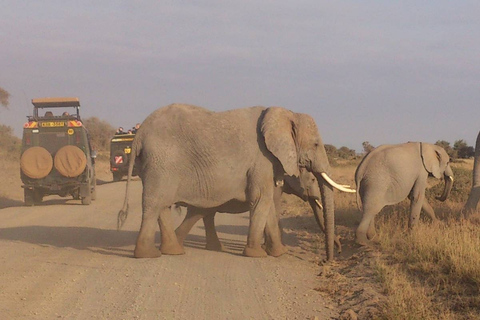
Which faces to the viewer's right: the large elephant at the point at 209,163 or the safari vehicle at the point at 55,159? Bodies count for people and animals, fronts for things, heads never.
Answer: the large elephant

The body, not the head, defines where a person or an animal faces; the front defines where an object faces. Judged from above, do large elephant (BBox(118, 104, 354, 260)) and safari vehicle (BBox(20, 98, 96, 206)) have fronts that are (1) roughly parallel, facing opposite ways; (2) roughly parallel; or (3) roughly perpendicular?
roughly perpendicular

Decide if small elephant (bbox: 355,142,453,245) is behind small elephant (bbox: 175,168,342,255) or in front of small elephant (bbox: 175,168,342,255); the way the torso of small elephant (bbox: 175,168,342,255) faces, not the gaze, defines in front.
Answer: in front

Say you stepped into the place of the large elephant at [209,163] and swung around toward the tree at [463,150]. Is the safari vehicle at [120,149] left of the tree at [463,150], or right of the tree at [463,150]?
left

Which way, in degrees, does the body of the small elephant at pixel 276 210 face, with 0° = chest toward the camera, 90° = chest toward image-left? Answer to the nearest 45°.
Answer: approximately 270°

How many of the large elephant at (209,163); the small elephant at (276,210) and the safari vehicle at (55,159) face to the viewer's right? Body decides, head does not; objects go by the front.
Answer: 2

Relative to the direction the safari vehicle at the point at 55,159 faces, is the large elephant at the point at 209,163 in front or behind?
behind

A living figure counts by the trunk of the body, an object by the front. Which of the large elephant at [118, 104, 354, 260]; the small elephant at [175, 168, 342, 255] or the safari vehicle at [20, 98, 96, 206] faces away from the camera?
the safari vehicle

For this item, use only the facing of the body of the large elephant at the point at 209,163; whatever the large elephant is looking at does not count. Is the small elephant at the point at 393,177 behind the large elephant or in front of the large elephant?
in front

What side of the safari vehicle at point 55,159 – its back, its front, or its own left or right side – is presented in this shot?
back

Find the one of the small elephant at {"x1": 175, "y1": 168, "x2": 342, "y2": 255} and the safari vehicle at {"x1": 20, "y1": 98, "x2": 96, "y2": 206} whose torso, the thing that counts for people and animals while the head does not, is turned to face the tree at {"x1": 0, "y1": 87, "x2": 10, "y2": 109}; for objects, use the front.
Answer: the safari vehicle

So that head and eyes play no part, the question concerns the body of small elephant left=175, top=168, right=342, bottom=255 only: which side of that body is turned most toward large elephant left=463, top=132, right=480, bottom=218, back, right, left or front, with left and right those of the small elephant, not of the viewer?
front

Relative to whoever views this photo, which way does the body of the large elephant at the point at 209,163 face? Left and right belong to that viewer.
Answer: facing to the right of the viewer

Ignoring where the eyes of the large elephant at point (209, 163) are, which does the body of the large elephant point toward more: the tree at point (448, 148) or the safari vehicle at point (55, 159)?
the tree

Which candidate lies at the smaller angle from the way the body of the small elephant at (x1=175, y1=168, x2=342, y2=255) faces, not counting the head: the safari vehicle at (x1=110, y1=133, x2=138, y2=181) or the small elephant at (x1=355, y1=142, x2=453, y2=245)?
the small elephant

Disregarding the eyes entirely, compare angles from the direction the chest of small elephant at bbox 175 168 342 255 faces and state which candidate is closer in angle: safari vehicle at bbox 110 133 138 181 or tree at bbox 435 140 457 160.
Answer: the tree
